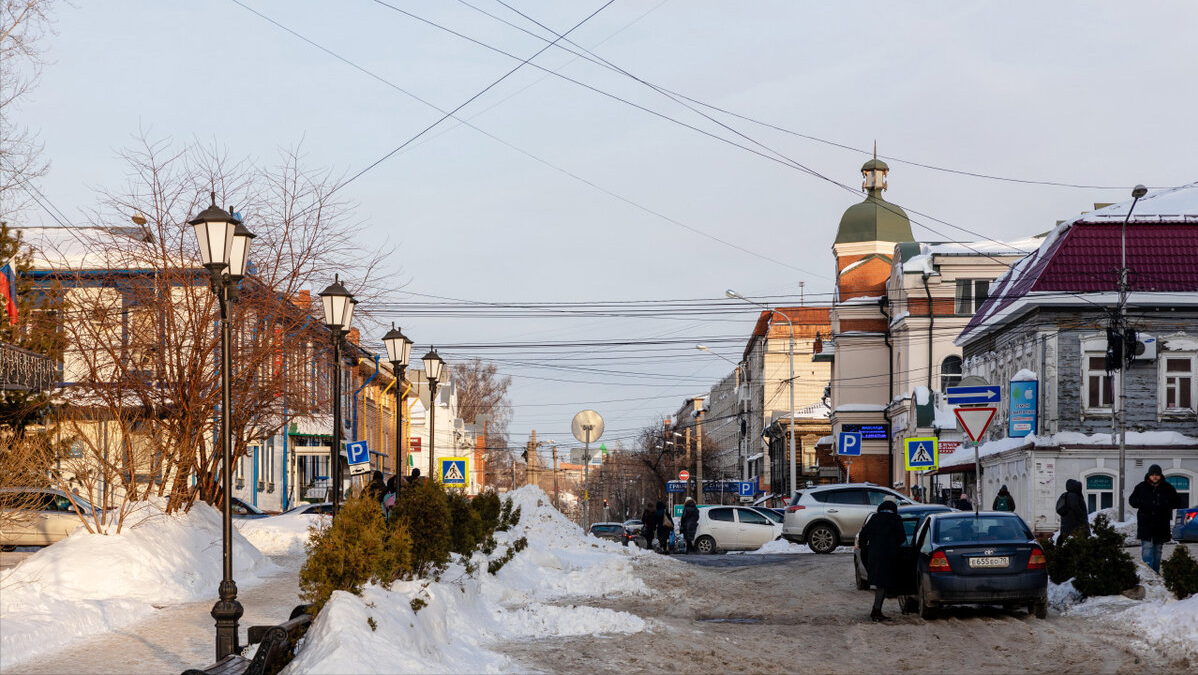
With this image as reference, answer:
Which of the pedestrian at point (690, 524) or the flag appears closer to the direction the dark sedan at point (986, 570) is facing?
the pedestrian

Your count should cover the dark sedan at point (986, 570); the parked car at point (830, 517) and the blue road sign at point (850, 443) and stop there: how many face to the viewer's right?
1

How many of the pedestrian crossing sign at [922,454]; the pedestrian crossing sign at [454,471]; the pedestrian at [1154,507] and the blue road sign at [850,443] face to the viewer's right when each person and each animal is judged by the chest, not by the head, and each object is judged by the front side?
0

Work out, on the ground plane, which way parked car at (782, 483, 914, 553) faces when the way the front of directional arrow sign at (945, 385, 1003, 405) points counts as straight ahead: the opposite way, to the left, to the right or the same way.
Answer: to the left

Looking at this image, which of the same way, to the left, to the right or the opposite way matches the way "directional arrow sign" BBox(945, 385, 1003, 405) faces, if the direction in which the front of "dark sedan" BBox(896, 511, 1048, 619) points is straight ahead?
the opposite way

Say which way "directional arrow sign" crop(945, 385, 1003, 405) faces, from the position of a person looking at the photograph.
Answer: facing the viewer

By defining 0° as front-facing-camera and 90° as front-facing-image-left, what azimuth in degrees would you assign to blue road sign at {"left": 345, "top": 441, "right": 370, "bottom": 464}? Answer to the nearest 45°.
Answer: approximately 0°

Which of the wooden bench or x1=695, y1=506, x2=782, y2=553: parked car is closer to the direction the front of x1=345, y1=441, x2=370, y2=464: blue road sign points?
the wooden bench

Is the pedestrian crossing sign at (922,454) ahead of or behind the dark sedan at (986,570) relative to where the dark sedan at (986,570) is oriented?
ahead

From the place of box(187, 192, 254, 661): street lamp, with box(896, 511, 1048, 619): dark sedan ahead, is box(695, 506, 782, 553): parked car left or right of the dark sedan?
left

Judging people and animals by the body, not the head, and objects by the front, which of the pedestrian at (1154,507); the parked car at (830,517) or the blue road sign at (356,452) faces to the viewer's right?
the parked car

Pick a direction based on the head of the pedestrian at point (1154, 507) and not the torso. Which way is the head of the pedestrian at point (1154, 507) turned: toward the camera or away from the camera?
toward the camera

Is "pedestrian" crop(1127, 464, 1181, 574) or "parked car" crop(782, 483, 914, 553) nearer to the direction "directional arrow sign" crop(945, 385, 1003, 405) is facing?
the pedestrian

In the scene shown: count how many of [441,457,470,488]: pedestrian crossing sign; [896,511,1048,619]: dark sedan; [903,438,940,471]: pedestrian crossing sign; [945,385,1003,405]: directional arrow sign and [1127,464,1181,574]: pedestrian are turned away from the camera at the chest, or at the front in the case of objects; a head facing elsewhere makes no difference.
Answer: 1

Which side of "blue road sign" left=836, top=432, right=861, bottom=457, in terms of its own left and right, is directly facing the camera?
front

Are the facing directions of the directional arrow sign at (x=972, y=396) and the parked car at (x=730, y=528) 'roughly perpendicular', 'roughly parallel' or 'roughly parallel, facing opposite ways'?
roughly perpendicular

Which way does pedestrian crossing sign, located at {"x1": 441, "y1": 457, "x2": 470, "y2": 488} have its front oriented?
toward the camera
